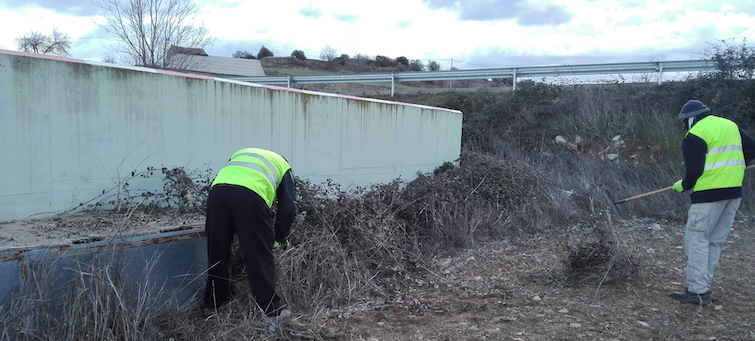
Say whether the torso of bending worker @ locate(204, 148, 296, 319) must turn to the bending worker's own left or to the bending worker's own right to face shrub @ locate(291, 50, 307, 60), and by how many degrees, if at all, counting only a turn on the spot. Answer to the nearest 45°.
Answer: approximately 45° to the bending worker's own left

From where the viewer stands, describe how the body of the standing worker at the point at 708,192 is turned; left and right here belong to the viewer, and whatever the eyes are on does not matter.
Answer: facing away from the viewer and to the left of the viewer

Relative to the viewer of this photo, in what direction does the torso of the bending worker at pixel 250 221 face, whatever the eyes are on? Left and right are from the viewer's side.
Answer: facing away from the viewer and to the right of the viewer

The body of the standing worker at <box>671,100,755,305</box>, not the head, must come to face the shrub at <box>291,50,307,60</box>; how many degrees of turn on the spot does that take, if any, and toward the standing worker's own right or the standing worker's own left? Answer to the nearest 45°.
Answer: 0° — they already face it

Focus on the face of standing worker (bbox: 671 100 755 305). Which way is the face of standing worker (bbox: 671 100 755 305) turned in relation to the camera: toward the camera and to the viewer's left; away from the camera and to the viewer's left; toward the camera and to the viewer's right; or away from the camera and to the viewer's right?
away from the camera and to the viewer's left
